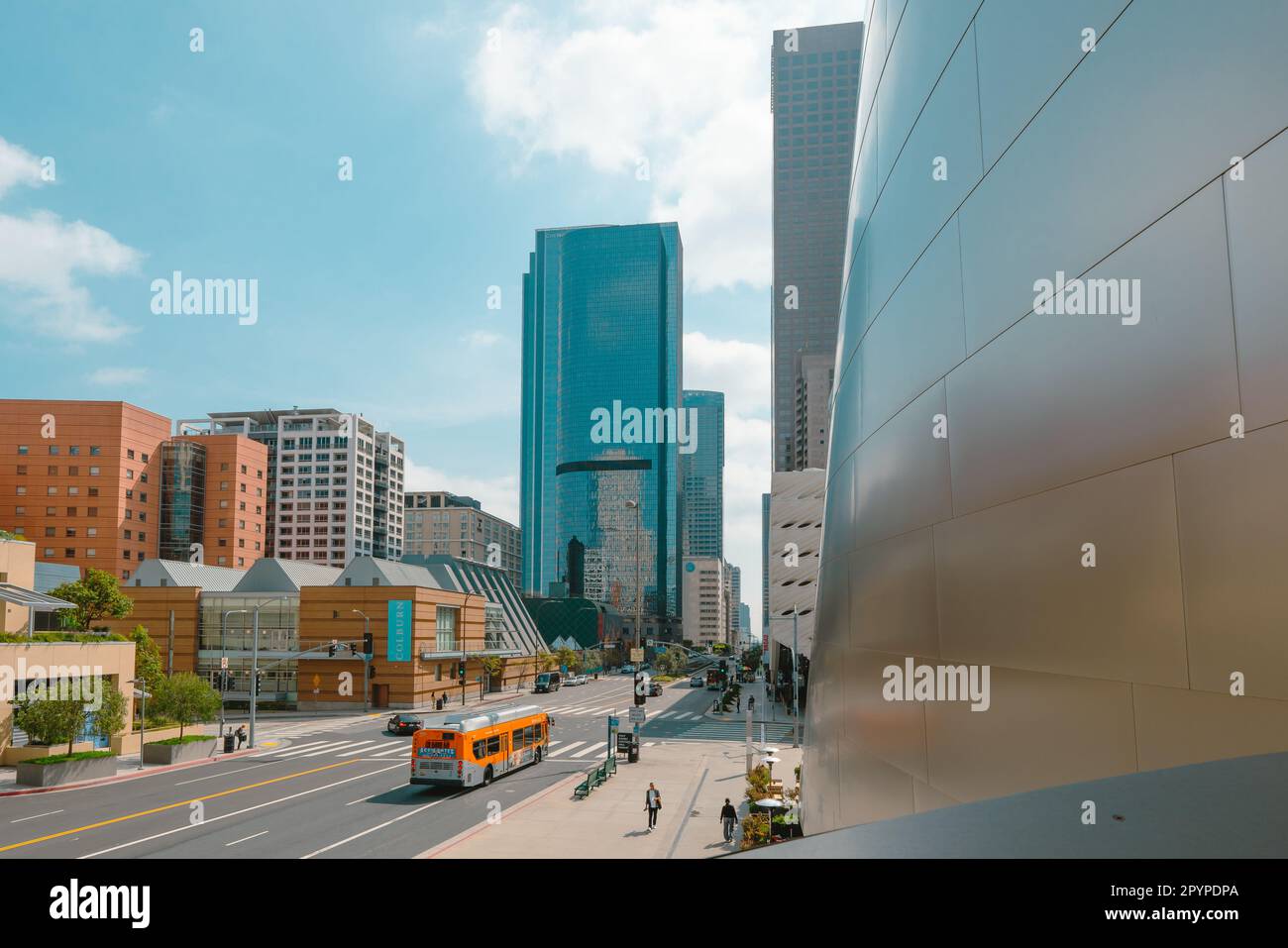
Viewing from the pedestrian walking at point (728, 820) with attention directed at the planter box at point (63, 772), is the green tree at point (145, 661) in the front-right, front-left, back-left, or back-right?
front-right

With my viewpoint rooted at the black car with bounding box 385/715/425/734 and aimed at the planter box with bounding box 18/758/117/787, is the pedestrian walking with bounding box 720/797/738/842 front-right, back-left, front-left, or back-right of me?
front-left

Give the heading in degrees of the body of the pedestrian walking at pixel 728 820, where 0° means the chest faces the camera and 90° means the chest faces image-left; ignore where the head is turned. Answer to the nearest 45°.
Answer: approximately 180°

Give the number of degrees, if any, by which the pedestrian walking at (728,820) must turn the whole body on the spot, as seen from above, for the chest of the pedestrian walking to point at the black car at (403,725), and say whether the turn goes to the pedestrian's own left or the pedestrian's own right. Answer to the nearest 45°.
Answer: approximately 45° to the pedestrian's own left

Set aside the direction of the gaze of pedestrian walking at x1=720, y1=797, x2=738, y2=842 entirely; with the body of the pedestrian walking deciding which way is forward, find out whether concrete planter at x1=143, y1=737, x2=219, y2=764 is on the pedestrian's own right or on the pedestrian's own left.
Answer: on the pedestrian's own left

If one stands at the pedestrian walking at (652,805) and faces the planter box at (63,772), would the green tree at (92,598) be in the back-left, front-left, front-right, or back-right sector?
front-right

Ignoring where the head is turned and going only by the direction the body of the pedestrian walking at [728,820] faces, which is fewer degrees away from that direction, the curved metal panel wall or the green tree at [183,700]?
the green tree
